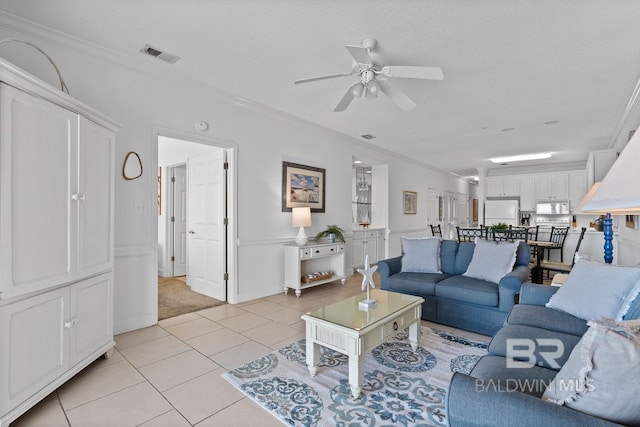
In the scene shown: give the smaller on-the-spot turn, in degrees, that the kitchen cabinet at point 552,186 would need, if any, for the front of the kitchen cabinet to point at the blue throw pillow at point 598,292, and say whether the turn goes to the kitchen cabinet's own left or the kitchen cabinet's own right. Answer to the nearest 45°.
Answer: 0° — it already faces it

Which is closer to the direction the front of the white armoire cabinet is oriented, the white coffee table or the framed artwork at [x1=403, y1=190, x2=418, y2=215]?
the white coffee table

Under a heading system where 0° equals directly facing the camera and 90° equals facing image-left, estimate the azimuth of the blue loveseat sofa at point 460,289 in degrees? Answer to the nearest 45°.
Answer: approximately 45°

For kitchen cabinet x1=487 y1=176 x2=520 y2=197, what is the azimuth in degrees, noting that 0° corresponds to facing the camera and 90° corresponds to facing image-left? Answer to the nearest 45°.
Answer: approximately 0°

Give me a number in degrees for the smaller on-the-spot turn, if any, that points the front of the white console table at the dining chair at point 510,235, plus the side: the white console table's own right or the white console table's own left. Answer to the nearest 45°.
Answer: approximately 45° to the white console table's own left

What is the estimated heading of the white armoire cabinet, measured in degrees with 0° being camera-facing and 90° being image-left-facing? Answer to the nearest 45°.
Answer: approximately 315°

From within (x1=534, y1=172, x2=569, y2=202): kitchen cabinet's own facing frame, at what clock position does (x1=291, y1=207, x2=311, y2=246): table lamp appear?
The table lamp is roughly at 1 o'clock from the kitchen cabinet.

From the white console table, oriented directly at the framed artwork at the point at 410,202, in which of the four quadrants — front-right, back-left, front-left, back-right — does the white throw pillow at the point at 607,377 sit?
back-right

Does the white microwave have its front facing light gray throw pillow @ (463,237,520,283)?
yes

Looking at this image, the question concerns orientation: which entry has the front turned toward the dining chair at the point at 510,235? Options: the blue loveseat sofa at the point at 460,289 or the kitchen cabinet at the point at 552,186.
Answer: the kitchen cabinet
